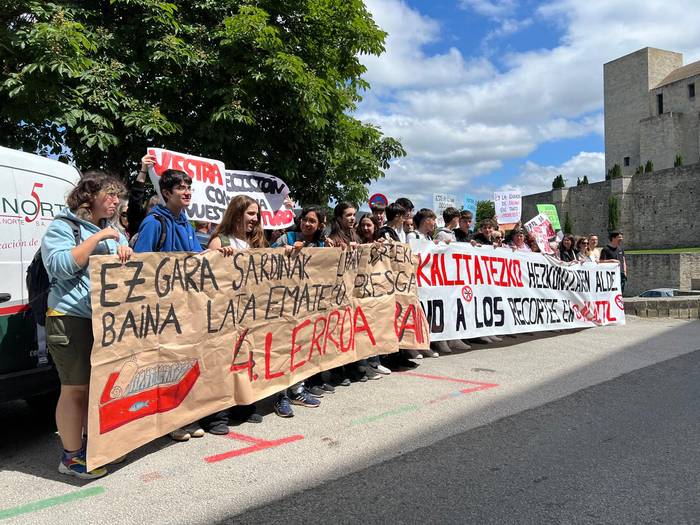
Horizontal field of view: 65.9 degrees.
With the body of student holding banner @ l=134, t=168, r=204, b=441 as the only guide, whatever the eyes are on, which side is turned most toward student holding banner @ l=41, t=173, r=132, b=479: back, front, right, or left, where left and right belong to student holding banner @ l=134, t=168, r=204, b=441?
right

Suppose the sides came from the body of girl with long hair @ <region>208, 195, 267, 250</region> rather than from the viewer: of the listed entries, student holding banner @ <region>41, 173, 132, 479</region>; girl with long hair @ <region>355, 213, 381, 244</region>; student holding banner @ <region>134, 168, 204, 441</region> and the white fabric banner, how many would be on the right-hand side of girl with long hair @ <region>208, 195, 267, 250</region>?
2

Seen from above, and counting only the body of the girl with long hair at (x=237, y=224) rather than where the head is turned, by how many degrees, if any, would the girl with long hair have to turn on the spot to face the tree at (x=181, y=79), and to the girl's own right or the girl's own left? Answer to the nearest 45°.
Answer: approximately 135° to the girl's own left

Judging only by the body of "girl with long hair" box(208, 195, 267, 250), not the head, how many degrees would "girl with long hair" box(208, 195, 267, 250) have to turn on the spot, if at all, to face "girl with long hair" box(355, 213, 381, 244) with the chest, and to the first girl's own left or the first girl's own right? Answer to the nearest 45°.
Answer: approximately 90° to the first girl's own left

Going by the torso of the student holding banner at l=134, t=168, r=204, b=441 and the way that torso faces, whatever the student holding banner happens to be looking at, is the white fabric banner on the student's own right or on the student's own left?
on the student's own left

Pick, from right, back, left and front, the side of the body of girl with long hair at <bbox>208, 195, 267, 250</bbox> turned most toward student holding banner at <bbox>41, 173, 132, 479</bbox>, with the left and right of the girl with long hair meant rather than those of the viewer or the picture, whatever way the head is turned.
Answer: right

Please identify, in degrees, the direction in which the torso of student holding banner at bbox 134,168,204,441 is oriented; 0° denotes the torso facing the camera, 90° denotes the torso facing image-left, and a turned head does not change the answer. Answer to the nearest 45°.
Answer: approximately 315°
